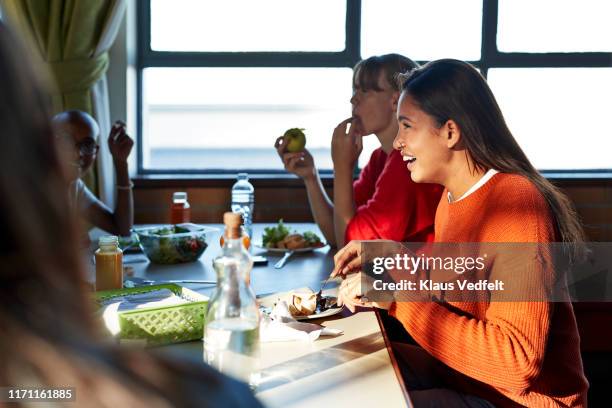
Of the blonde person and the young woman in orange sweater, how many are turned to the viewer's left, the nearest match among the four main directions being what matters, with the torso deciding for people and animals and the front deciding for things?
2

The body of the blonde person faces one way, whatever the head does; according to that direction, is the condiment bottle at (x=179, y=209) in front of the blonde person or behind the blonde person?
in front

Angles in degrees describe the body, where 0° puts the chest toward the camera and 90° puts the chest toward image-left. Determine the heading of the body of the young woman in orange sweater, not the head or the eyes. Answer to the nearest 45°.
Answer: approximately 90°

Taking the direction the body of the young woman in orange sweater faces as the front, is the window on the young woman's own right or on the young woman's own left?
on the young woman's own right

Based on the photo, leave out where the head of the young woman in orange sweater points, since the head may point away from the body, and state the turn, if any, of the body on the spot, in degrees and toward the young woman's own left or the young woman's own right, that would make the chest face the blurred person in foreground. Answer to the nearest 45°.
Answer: approximately 90° to the young woman's own left

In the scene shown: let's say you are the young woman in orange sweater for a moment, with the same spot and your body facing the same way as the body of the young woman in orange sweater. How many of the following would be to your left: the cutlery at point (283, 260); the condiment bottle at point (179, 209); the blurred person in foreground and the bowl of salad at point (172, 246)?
1

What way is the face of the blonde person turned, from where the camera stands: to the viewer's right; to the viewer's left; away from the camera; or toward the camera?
to the viewer's left

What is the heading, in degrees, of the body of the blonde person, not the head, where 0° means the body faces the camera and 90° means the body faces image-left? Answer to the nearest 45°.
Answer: approximately 90°

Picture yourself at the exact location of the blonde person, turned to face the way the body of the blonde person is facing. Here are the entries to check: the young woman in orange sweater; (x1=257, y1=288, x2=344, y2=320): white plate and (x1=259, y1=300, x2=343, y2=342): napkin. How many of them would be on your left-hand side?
3

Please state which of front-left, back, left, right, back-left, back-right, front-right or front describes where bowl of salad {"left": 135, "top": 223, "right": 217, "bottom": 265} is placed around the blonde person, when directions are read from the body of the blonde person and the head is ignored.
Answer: front-left
